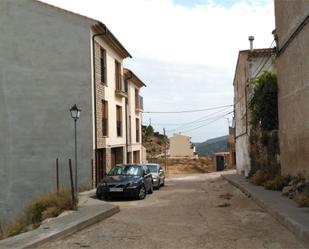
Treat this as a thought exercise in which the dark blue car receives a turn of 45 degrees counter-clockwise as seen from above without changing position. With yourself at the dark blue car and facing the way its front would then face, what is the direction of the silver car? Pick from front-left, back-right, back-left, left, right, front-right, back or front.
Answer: back

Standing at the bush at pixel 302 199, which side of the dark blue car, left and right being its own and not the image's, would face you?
left

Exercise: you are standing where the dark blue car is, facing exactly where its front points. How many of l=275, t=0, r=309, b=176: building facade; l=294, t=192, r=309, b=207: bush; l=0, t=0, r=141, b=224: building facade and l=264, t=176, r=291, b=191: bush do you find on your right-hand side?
1

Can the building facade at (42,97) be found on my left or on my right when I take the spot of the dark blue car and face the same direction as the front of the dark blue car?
on my right

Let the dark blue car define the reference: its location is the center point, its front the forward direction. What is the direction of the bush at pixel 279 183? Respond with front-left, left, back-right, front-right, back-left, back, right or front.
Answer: back-left

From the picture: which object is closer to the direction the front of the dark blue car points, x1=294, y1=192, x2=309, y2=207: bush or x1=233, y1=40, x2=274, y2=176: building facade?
the bush

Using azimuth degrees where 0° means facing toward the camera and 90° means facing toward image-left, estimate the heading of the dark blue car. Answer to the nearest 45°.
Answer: approximately 45°

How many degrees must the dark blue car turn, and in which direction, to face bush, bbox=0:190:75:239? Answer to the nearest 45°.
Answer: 0° — it already faces it

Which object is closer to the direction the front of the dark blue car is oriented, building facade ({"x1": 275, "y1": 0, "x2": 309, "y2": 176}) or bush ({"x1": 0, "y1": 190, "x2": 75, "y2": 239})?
the bush

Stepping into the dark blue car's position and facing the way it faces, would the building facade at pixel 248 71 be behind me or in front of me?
behind
